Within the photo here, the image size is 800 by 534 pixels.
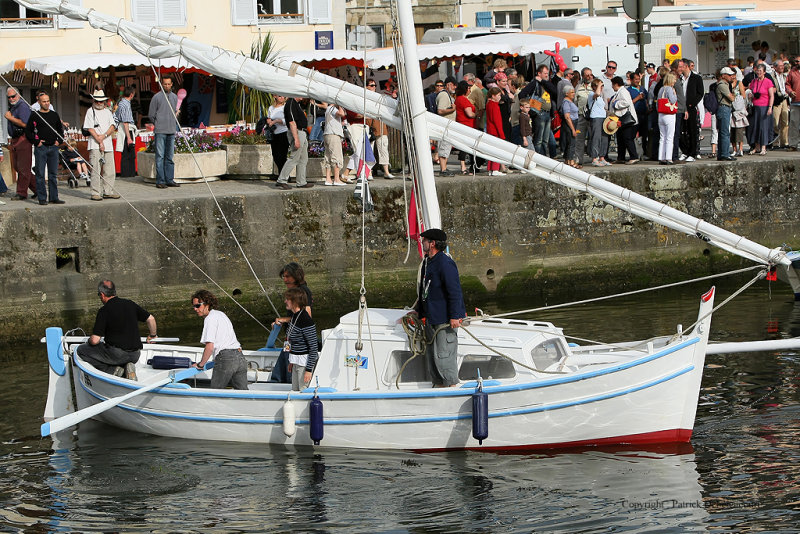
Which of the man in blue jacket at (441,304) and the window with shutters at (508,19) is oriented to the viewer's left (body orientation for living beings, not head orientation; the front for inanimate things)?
the man in blue jacket

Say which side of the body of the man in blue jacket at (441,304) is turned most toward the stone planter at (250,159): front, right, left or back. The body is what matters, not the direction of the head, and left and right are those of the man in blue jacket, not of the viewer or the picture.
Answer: right

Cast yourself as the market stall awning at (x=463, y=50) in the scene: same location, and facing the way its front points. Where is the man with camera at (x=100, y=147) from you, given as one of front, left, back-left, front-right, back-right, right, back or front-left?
front-right

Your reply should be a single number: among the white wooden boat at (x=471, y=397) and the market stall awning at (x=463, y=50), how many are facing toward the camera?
1

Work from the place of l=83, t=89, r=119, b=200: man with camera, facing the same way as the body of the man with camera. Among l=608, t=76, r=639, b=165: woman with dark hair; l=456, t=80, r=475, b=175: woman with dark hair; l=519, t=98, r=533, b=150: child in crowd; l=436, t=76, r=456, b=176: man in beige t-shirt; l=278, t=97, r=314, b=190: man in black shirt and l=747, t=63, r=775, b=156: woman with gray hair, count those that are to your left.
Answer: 6

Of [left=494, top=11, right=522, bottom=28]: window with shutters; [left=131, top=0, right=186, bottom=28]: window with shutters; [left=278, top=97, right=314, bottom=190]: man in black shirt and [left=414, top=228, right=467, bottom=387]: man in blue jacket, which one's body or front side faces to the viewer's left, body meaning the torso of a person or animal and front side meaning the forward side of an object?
the man in blue jacket

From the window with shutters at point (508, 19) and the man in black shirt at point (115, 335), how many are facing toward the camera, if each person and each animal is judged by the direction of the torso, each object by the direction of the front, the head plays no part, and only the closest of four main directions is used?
1

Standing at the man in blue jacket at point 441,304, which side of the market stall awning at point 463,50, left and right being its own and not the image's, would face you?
front

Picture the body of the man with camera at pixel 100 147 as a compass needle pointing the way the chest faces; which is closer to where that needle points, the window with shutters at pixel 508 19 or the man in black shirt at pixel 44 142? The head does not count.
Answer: the man in black shirt

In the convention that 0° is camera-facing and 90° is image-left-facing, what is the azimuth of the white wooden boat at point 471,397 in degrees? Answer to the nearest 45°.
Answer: approximately 270°

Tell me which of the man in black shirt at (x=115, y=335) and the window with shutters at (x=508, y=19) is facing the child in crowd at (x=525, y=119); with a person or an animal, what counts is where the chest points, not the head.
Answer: the window with shutters
